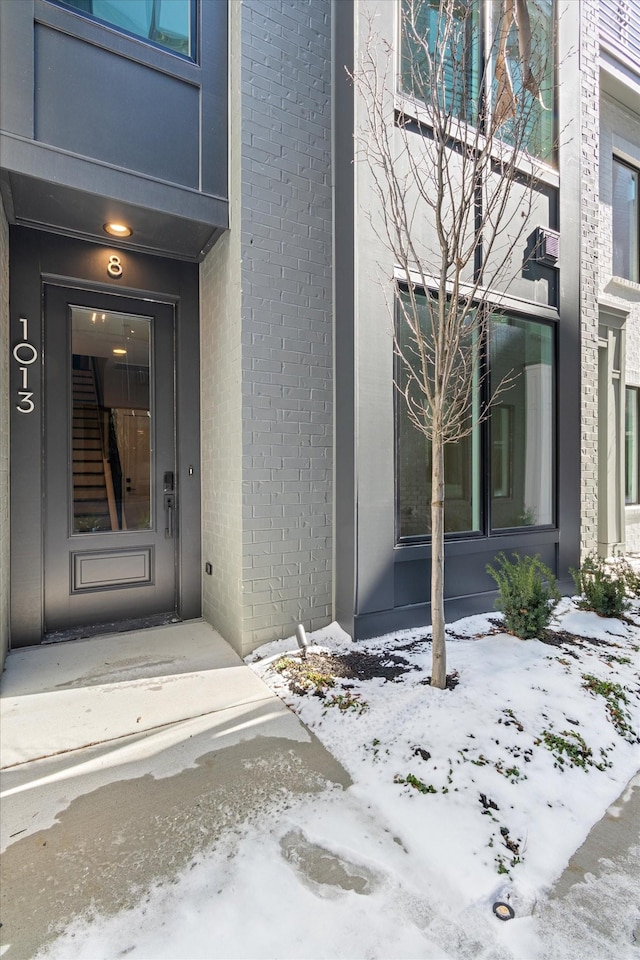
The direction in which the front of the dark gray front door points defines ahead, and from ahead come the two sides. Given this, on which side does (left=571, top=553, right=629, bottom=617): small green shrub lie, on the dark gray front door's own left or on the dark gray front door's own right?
on the dark gray front door's own left

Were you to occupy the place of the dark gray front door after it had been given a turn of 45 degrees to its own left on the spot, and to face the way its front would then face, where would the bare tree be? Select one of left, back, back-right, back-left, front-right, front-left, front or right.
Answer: front

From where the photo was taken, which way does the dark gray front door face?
toward the camera

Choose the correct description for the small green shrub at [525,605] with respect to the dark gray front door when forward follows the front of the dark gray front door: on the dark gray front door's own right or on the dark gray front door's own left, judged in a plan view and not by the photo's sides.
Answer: on the dark gray front door's own left

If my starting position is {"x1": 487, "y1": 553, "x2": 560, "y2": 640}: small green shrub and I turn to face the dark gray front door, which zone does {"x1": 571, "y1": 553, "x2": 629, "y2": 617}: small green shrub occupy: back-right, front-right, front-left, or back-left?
back-right
